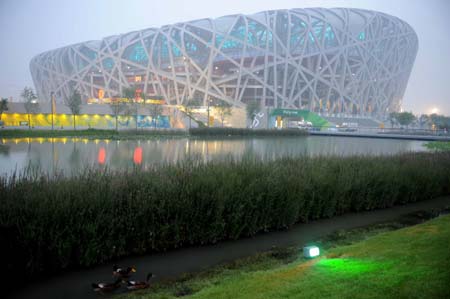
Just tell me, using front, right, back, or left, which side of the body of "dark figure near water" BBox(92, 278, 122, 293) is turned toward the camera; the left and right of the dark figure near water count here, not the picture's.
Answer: right

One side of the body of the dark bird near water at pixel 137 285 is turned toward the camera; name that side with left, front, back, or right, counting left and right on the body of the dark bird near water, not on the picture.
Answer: right
